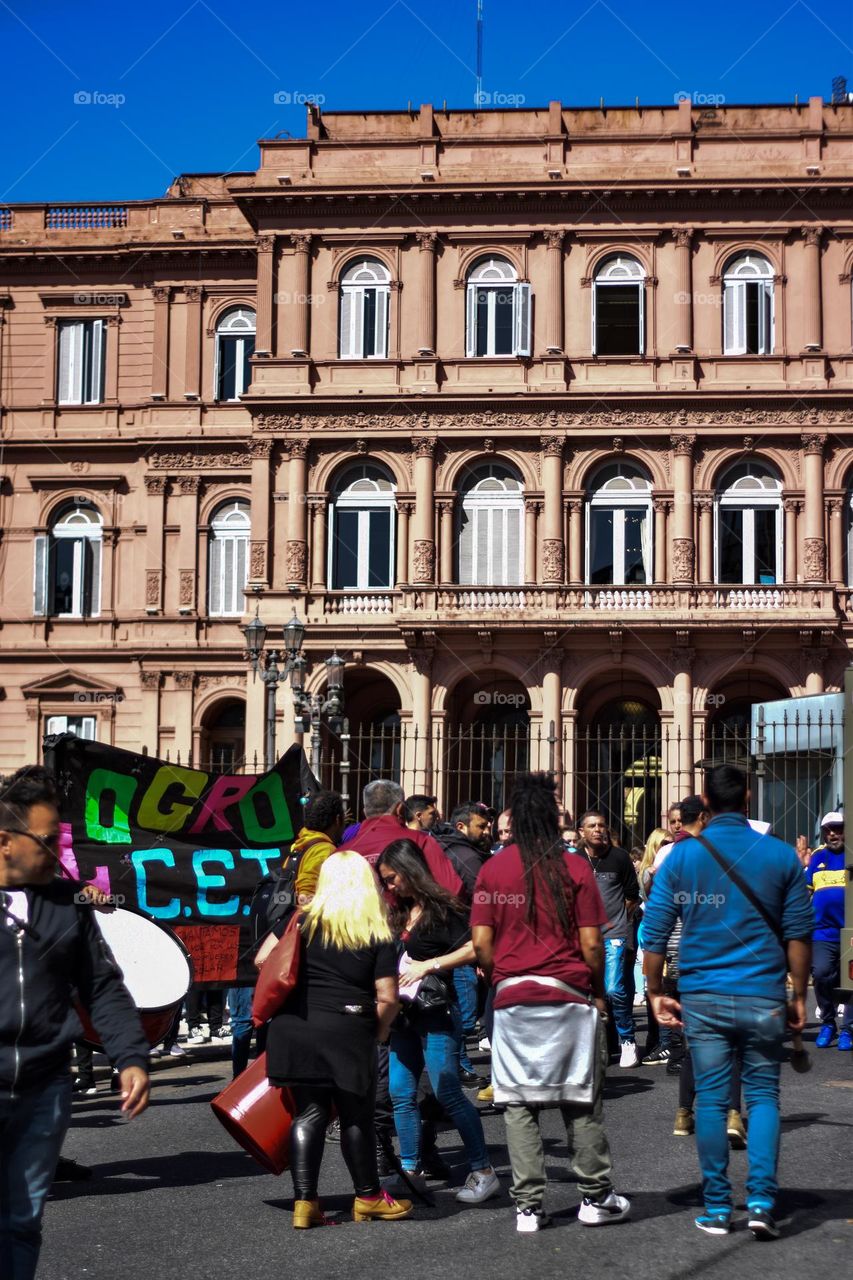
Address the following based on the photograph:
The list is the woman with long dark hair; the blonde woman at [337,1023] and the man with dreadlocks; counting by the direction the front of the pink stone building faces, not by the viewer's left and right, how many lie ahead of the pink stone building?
3

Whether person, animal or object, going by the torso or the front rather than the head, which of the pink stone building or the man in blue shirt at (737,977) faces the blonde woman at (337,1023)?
the pink stone building

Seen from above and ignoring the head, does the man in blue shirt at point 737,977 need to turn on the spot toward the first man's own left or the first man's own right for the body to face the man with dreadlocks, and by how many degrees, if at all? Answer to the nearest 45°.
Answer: approximately 90° to the first man's own left

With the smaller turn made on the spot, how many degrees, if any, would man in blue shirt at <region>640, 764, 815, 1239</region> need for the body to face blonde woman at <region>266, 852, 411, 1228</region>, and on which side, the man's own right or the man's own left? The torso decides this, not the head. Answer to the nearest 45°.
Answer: approximately 90° to the man's own left

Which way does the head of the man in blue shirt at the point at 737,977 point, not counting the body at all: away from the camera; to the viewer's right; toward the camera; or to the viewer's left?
away from the camera

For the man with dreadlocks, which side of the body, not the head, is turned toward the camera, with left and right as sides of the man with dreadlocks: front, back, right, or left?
back

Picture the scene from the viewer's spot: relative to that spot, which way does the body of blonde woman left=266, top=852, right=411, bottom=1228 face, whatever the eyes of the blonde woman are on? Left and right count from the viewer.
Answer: facing away from the viewer and to the right of the viewer

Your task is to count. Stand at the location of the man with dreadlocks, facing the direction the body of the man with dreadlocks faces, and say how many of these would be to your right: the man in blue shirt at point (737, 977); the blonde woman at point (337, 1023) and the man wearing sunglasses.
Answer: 1

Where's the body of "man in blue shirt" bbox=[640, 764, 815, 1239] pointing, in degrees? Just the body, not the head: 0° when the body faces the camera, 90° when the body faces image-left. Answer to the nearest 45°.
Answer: approximately 180°
